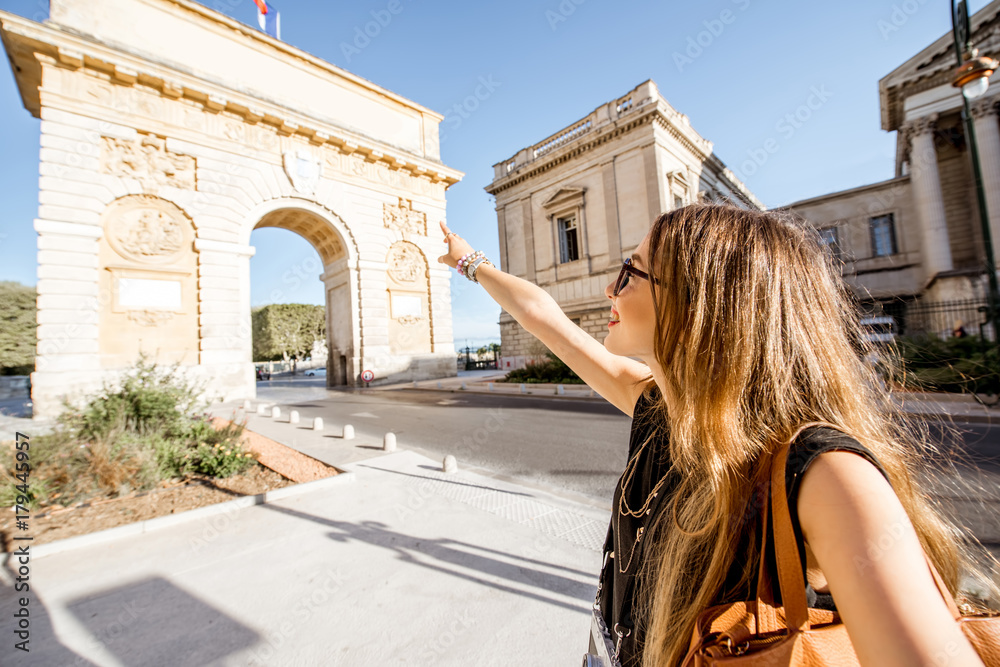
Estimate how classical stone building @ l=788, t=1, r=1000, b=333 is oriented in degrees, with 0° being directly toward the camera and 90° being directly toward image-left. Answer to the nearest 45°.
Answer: approximately 45°

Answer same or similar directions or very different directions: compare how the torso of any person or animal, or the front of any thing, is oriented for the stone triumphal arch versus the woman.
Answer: very different directions

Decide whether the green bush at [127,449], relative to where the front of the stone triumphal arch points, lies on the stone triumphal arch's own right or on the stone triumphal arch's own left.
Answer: on the stone triumphal arch's own right

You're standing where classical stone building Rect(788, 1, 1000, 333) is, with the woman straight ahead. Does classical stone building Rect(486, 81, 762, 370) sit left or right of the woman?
right

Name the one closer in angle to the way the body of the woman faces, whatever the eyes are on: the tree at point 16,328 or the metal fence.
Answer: the tree

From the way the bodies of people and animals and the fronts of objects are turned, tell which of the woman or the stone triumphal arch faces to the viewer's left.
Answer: the woman

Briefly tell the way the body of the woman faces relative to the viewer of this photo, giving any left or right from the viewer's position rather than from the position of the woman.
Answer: facing to the left of the viewer
